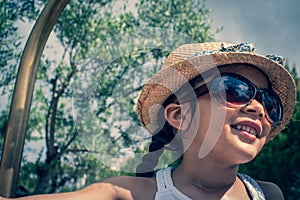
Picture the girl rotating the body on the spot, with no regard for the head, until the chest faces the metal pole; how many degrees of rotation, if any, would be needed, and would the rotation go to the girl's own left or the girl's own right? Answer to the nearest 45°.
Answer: approximately 135° to the girl's own right

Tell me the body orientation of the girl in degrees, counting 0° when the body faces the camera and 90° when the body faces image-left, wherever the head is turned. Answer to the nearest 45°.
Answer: approximately 315°
